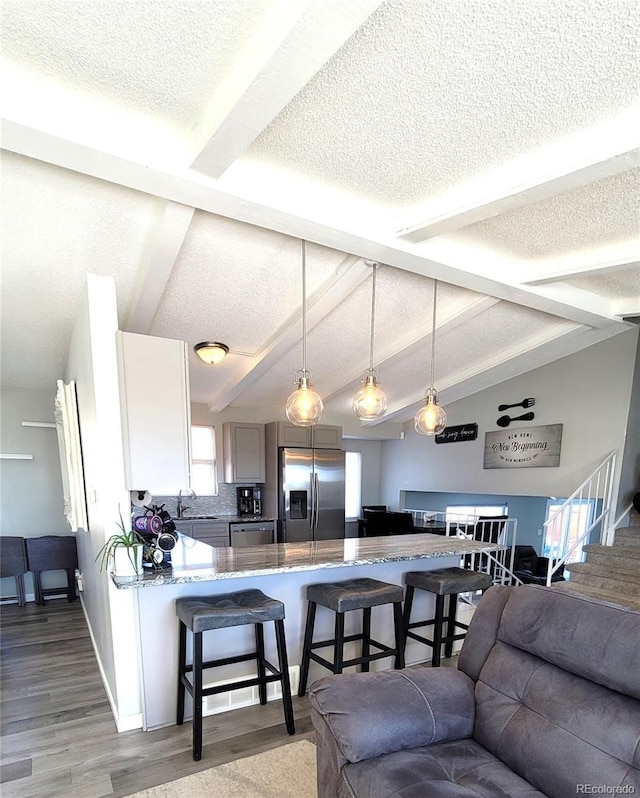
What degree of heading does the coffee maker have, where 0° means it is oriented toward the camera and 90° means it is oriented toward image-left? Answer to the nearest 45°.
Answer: approximately 0°

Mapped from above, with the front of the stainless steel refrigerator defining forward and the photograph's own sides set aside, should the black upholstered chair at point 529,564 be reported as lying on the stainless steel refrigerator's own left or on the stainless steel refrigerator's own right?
on the stainless steel refrigerator's own left

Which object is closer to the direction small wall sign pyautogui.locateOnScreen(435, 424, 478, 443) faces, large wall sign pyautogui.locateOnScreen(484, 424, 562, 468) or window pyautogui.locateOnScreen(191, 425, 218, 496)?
the window

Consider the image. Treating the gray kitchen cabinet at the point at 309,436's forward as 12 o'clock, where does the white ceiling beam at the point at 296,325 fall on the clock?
The white ceiling beam is roughly at 12 o'clock from the gray kitchen cabinet.

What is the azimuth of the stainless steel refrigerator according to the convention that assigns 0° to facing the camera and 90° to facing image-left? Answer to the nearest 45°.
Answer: approximately 0°
